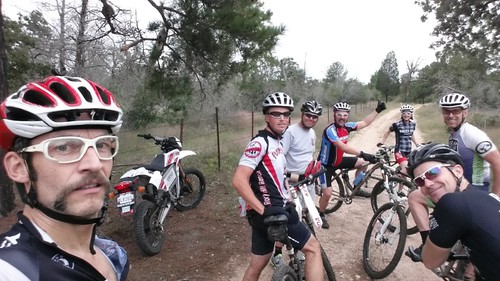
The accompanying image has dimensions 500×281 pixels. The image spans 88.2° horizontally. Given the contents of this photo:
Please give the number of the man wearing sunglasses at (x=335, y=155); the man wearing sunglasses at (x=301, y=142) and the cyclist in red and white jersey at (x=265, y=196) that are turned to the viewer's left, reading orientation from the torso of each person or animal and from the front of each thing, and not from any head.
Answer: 0

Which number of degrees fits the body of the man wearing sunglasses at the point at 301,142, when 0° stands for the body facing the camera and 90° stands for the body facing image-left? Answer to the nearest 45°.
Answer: approximately 315°

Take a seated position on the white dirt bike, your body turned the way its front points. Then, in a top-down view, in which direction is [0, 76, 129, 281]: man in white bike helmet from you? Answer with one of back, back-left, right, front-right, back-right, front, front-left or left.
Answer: back-right

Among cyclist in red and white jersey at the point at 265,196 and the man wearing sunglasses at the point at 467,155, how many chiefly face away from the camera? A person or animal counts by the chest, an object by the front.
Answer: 0

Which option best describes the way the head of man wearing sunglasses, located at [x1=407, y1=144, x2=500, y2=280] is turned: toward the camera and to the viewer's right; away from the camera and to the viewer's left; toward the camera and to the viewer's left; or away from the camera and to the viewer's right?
toward the camera and to the viewer's left

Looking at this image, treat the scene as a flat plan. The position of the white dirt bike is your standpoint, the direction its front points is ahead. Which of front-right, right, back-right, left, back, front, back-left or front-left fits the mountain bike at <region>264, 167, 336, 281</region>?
right

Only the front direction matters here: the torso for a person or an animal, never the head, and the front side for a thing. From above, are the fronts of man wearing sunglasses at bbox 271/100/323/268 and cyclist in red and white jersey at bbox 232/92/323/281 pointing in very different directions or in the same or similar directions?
same or similar directions

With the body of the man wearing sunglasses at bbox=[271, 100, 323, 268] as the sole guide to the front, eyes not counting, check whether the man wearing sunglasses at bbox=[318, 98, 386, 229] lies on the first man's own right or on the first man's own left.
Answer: on the first man's own left

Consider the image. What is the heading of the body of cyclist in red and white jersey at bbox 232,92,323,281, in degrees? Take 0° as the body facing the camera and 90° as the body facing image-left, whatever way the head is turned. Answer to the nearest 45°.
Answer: approximately 315°

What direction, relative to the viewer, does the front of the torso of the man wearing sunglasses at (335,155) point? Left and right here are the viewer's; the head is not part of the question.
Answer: facing the viewer and to the right of the viewer
